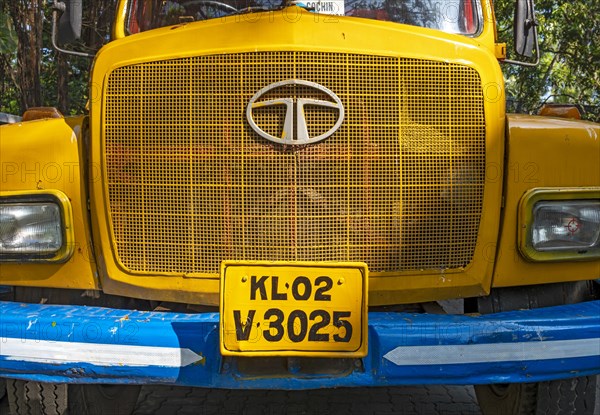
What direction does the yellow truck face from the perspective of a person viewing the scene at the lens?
facing the viewer

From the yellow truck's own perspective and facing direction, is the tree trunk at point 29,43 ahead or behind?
behind
